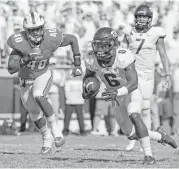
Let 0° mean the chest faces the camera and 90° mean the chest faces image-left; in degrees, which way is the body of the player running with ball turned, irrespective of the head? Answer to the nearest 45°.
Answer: approximately 45°

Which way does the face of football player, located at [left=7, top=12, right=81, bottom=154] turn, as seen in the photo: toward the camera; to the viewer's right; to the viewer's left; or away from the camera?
toward the camera

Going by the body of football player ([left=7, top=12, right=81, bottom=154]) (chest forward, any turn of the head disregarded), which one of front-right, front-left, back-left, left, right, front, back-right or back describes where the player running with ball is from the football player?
front-left

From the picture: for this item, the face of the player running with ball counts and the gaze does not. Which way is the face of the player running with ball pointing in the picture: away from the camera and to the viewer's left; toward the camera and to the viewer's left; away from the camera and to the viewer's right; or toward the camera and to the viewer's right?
toward the camera and to the viewer's left

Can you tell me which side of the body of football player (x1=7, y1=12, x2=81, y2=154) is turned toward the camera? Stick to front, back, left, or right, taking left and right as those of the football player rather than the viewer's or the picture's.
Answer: front

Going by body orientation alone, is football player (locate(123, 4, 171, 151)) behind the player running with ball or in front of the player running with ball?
behind

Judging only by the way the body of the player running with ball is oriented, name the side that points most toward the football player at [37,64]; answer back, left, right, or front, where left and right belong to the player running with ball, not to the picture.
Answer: right

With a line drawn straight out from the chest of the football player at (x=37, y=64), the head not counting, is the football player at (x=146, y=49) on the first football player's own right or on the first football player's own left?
on the first football player's own left
